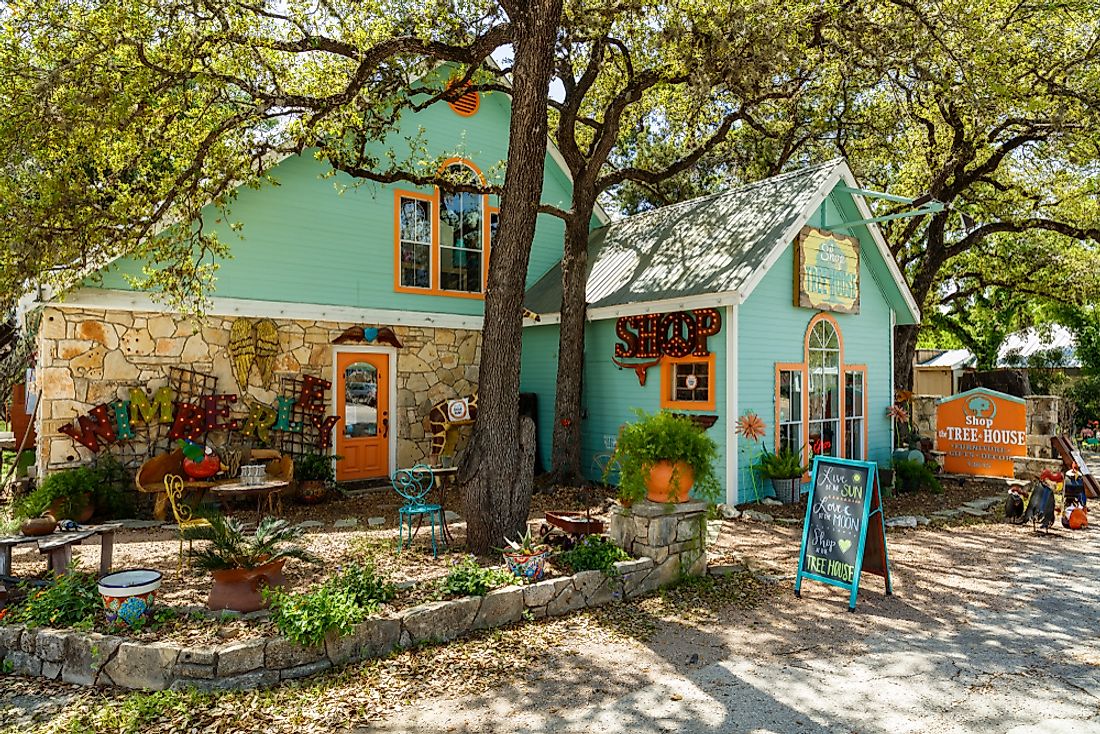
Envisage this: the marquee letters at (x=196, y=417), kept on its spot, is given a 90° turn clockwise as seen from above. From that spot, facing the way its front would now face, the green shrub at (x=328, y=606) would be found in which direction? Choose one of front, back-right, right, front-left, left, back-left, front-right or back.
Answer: left

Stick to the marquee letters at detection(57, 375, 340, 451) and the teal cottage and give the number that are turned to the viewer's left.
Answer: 0

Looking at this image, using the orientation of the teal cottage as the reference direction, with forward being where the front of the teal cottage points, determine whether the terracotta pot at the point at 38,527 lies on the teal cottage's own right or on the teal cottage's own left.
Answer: on the teal cottage's own right

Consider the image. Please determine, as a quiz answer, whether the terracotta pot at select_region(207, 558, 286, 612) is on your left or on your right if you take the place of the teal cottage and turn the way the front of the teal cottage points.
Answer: on your right

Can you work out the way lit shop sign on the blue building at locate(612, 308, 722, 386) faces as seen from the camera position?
facing the viewer and to the left of the viewer

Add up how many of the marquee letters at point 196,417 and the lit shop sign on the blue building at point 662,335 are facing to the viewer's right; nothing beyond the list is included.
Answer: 0

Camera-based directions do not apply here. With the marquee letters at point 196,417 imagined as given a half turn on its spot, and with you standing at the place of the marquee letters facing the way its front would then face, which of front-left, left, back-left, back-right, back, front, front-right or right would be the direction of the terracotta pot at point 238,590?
back

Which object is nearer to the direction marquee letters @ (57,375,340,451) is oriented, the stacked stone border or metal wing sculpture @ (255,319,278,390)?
the stacked stone border

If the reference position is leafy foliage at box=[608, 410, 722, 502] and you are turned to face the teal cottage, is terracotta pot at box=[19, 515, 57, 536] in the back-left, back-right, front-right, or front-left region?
back-left

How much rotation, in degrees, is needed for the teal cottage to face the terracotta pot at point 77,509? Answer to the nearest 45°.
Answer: approximately 90° to its right

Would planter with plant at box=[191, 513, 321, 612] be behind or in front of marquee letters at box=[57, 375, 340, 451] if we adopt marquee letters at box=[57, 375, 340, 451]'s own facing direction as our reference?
in front

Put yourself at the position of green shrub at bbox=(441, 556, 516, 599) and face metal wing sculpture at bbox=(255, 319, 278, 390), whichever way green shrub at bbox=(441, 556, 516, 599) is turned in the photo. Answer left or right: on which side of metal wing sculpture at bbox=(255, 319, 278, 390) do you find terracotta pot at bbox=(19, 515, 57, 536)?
left

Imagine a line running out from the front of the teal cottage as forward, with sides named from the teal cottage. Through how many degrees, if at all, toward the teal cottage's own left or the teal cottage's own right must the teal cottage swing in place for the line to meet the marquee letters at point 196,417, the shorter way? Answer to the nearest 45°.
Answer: approximately 90° to the teal cottage's own right

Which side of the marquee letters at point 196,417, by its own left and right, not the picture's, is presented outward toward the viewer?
front
